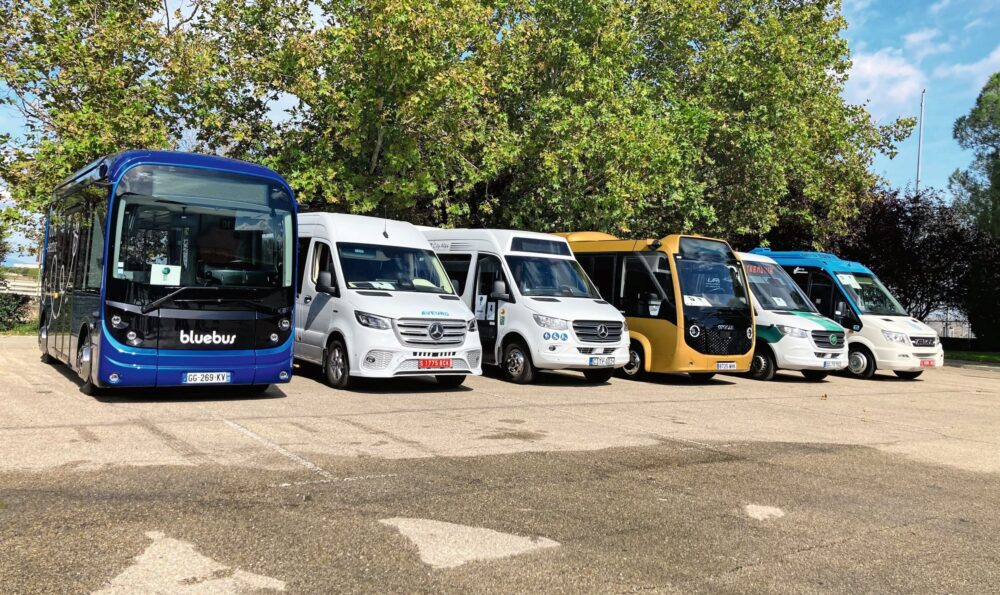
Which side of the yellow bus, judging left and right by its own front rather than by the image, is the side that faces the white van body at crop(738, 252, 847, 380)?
left

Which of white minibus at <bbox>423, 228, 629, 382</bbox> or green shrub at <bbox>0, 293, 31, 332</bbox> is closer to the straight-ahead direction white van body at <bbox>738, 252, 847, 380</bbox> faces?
the white minibus

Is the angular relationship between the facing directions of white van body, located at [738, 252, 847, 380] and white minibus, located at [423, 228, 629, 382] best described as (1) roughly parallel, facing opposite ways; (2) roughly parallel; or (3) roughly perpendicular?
roughly parallel

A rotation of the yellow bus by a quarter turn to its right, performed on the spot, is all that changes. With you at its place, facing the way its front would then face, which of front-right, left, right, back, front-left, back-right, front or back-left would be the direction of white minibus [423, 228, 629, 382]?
front

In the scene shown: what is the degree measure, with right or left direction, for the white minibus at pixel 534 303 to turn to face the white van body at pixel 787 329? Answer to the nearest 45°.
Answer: approximately 90° to its left

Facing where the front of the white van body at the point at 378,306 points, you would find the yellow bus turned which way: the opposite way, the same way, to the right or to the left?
the same way

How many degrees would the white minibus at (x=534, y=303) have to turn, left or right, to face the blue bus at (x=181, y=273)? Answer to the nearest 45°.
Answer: approximately 90° to its right

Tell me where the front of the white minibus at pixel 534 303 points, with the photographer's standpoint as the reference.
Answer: facing the viewer and to the right of the viewer

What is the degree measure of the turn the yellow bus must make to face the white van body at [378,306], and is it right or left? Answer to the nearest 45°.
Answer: approximately 90° to its right

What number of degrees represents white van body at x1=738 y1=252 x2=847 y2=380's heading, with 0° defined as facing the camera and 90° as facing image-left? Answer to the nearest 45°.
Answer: approximately 315°

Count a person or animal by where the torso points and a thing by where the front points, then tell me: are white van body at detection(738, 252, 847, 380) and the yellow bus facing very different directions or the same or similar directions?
same or similar directions

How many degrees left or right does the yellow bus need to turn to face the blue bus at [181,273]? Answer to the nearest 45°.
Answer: approximately 90° to its right

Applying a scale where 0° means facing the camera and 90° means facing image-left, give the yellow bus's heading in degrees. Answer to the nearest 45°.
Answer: approximately 315°

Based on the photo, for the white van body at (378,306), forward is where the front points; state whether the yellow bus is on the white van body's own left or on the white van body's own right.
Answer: on the white van body's own left

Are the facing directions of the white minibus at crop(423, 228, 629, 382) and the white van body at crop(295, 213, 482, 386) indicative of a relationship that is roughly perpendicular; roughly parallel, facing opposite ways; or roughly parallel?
roughly parallel

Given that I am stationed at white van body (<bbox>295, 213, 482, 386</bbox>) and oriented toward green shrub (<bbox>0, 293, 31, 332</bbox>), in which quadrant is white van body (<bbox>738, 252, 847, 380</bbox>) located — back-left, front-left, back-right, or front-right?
back-right
